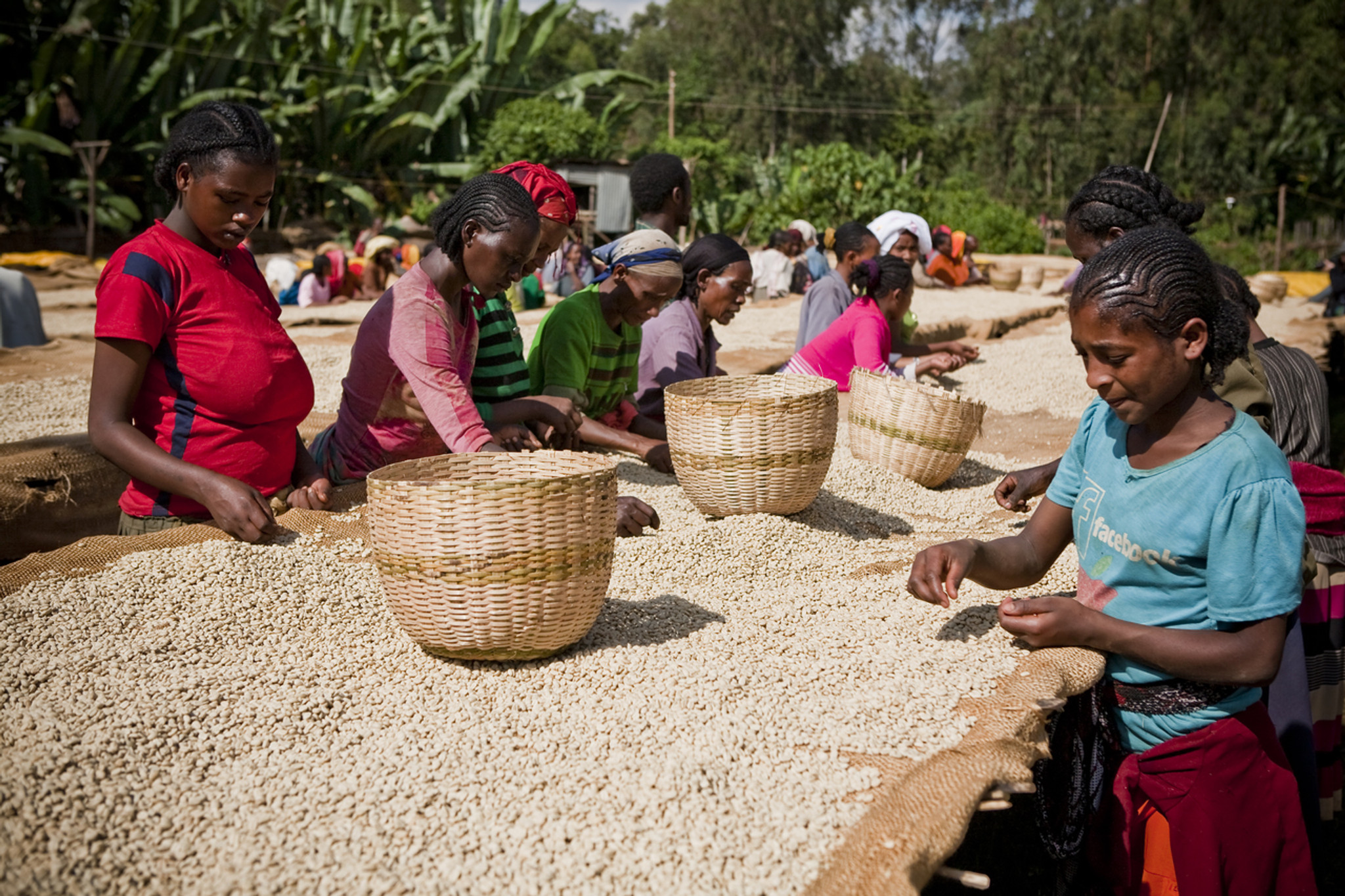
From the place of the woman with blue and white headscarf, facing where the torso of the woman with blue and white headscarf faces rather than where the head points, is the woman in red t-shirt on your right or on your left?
on your right

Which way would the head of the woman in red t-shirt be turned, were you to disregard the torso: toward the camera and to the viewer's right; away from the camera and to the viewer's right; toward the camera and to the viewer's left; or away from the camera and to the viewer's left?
toward the camera and to the viewer's right

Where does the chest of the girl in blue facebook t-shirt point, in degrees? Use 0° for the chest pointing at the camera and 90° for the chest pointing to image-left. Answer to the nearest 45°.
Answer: approximately 45°

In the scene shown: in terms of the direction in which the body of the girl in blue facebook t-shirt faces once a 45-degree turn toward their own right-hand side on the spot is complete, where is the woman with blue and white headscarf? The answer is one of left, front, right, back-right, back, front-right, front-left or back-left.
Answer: front-right

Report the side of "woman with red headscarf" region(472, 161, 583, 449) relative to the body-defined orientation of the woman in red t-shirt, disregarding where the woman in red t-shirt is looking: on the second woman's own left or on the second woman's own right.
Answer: on the second woman's own left

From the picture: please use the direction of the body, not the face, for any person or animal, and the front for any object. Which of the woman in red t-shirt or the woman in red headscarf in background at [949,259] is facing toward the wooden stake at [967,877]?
the woman in red t-shirt

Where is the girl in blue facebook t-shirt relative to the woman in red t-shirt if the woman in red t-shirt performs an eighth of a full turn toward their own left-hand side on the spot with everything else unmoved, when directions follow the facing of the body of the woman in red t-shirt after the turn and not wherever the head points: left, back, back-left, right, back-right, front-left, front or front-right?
front-right

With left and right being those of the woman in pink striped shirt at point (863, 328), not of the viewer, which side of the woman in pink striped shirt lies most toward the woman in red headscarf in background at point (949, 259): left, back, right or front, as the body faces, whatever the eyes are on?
left

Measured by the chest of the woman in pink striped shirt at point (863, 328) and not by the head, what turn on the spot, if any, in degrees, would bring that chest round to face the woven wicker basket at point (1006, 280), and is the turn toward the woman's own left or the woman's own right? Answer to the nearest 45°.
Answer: approximately 90° to the woman's own left

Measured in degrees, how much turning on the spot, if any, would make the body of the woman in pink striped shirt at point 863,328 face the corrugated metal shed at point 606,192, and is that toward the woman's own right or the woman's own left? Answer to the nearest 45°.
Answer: approximately 90° to the woman's own left

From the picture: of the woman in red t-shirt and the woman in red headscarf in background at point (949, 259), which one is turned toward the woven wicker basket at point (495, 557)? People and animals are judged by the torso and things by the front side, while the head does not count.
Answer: the woman in red t-shirt

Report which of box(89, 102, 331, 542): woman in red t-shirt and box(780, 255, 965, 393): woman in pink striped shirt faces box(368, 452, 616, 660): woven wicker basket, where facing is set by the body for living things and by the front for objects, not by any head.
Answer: the woman in red t-shirt

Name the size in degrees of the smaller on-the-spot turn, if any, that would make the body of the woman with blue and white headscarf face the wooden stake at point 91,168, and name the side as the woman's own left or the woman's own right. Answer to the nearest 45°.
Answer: approximately 180°
